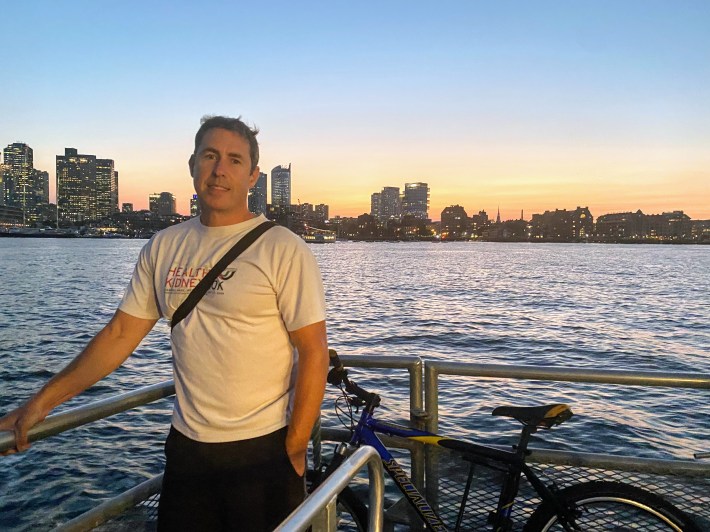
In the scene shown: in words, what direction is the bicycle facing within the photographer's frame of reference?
facing to the left of the viewer

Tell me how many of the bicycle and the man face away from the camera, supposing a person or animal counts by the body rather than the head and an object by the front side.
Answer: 0

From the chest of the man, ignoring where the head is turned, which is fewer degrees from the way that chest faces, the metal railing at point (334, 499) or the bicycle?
the metal railing

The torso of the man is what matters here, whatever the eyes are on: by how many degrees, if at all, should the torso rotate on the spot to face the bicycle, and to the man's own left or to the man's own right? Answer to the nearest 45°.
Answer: approximately 135° to the man's own left

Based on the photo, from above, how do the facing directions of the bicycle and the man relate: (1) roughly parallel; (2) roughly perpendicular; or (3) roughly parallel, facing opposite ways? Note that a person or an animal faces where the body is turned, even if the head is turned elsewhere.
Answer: roughly perpendicular

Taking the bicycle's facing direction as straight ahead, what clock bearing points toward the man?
The man is roughly at 11 o'clock from the bicycle.

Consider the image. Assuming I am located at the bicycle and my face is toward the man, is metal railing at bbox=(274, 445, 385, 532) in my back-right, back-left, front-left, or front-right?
front-left

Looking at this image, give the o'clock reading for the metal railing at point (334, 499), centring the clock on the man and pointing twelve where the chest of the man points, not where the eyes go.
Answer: The metal railing is roughly at 10 o'clock from the man.

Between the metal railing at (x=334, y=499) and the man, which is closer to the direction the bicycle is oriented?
the man

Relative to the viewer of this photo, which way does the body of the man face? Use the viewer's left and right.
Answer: facing the viewer and to the left of the viewer

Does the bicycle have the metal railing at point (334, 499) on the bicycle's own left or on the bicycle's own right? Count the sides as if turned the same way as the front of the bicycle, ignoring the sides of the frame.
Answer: on the bicycle's own left
